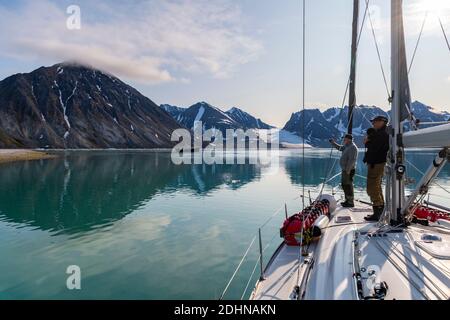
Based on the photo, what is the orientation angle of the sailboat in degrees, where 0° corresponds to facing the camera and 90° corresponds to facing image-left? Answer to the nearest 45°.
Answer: approximately 180°

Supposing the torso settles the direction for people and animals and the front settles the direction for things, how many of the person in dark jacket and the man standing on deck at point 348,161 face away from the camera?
0

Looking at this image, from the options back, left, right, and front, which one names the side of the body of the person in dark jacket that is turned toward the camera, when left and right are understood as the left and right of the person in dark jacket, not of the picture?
left

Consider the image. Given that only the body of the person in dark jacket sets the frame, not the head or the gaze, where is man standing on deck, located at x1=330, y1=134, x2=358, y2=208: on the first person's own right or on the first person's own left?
on the first person's own right
